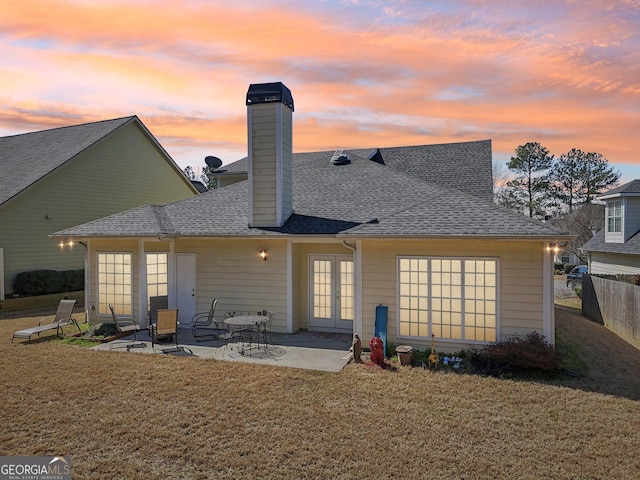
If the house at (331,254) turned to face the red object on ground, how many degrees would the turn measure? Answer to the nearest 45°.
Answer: approximately 180°

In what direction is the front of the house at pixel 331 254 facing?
away from the camera

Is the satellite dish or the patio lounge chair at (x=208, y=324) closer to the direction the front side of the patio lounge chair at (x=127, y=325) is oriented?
the patio lounge chair

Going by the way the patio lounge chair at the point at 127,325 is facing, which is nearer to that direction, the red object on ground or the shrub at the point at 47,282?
the red object on ground

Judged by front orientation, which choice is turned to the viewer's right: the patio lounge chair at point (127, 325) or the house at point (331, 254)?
the patio lounge chair

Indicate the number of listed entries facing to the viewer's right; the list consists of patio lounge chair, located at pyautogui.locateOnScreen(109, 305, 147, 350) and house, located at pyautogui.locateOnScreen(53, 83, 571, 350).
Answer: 1

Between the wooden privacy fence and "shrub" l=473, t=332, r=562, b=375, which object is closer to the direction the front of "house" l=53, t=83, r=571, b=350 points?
the wooden privacy fence

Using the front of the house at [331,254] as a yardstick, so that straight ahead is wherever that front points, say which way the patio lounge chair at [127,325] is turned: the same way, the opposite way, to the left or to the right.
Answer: to the right
